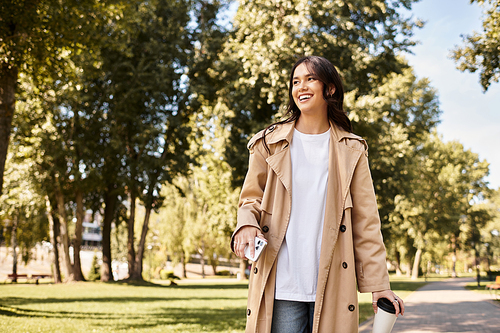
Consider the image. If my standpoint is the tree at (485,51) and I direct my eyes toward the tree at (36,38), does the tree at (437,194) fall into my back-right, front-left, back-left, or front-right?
back-right

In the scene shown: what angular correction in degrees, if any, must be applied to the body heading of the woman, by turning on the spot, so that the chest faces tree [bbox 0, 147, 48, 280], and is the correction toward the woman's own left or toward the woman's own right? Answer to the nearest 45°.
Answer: approximately 135° to the woman's own right

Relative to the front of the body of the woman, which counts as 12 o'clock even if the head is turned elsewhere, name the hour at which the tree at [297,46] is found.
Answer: The tree is roughly at 6 o'clock from the woman.

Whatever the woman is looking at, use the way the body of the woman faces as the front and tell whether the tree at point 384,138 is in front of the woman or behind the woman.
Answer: behind

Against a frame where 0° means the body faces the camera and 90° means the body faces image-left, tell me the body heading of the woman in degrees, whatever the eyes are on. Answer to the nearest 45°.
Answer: approximately 0°

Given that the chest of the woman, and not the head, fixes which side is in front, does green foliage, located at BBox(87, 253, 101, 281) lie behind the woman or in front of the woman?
behind

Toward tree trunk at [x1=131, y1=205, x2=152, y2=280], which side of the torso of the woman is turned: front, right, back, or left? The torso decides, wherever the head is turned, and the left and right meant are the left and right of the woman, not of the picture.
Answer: back

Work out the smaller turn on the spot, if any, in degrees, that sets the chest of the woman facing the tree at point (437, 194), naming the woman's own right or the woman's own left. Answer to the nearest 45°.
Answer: approximately 180°

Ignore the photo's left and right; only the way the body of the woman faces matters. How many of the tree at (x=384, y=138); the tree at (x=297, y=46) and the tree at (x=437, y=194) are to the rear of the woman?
3
